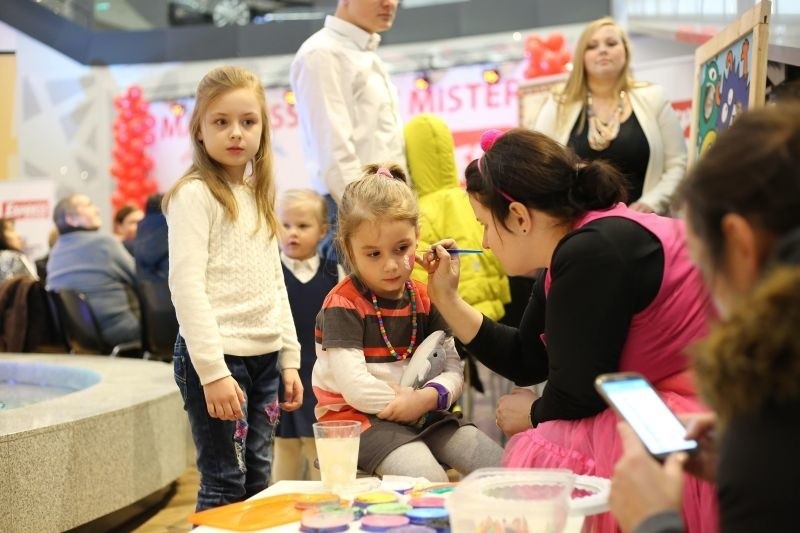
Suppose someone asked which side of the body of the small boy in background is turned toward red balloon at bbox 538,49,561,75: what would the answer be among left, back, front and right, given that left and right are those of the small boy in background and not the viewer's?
back

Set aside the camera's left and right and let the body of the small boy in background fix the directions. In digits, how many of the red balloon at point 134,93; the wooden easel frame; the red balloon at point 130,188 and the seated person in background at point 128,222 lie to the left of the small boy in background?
1

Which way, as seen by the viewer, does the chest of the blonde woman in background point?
toward the camera

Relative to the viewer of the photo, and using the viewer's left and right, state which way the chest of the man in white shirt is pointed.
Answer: facing the viewer and to the right of the viewer

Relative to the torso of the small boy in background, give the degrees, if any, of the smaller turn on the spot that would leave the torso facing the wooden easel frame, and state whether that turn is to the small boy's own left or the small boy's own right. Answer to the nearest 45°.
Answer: approximately 90° to the small boy's own left

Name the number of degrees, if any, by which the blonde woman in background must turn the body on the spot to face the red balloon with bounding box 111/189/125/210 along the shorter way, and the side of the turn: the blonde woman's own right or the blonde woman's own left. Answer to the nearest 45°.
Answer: approximately 135° to the blonde woman's own right

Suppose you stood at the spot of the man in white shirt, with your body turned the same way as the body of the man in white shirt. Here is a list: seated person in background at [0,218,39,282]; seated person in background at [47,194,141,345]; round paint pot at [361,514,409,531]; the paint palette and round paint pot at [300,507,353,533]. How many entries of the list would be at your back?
2

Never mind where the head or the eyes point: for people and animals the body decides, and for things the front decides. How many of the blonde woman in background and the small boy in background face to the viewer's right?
0

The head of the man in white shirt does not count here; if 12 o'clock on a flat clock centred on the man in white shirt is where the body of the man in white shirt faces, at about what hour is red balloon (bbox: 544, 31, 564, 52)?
The red balloon is roughly at 8 o'clock from the man in white shirt.

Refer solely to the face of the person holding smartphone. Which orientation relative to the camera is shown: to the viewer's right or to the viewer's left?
to the viewer's left

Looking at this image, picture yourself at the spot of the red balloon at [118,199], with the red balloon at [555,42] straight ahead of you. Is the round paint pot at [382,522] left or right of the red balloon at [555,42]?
right

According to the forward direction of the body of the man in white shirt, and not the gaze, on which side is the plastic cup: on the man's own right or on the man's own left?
on the man's own right

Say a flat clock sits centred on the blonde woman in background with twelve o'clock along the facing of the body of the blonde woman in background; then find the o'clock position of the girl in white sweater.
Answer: The girl in white sweater is roughly at 1 o'clock from the blonde woman in background.

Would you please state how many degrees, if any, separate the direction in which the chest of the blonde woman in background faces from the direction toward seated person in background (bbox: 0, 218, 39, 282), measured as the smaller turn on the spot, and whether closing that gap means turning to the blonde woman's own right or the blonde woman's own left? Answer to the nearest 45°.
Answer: approximately 135° to the blonde woman's own right

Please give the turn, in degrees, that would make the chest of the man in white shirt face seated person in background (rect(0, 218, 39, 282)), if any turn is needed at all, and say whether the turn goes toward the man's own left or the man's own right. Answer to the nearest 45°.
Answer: approximately 180°

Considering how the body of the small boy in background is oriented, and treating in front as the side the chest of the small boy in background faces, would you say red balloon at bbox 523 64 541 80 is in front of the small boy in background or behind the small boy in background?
behind

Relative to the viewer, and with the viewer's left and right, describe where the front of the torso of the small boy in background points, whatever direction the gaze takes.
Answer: facing the viewer and to the left of the viewer
